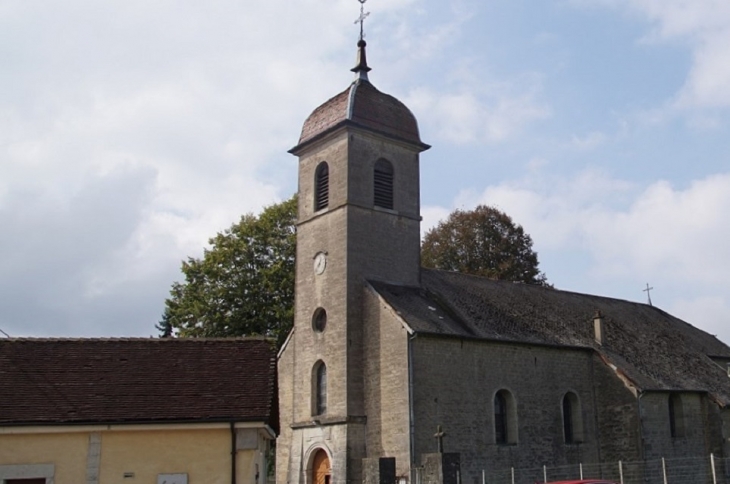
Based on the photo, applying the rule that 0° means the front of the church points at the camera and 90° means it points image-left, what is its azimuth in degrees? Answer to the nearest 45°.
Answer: approximately 45°

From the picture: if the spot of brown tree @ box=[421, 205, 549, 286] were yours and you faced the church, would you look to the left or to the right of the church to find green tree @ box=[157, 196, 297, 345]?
right

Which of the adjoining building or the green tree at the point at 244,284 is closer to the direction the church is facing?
the adjoining building

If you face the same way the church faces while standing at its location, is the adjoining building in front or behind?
in front

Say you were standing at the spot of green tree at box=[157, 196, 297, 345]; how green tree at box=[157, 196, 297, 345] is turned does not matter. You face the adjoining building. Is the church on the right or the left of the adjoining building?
left

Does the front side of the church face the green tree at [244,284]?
no
